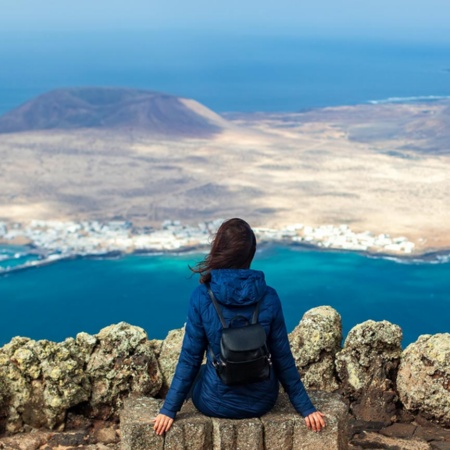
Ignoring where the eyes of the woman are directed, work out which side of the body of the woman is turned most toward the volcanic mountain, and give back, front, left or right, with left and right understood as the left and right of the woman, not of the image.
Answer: front

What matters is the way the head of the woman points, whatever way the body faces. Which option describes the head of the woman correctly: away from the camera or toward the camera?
away from the camera

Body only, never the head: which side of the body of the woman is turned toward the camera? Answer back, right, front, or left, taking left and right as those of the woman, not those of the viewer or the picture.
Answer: back
